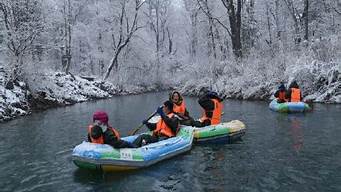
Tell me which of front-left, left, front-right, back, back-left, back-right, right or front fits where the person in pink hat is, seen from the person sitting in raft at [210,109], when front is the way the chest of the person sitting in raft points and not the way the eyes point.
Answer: front-left

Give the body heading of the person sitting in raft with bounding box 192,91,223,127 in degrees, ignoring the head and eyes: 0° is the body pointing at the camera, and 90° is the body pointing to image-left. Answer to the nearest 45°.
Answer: approximately 90°

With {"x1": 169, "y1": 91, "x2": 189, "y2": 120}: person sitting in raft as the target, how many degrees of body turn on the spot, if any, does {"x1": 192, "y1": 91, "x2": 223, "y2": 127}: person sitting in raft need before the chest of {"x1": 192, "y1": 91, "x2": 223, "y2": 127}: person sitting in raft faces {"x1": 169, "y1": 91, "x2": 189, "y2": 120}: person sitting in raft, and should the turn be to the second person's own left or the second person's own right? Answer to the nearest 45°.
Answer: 0° — they already face them

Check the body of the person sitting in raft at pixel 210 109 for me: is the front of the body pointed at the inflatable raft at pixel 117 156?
no
